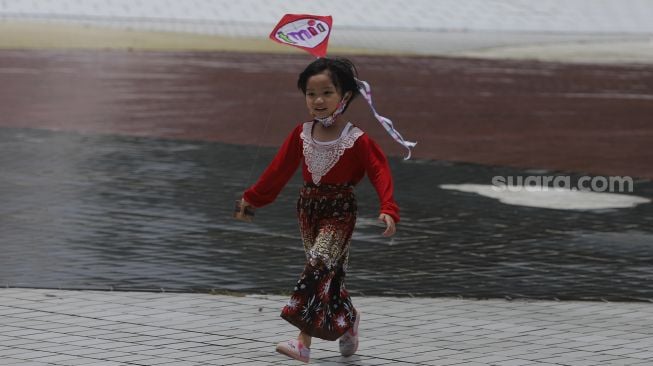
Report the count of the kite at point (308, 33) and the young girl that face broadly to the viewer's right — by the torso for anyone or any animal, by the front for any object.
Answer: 0

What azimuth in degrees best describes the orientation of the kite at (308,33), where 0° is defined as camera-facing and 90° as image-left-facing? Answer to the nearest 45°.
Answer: approximately 0°

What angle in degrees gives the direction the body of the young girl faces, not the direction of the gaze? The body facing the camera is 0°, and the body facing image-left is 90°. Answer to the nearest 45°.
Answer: approximately 45°
